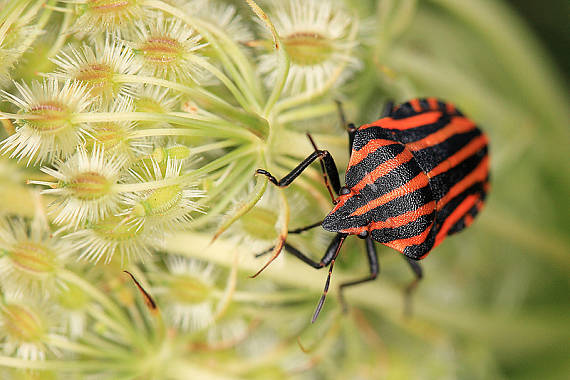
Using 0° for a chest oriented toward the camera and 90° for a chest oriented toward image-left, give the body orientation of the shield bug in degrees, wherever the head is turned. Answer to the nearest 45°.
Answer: approximately 45°
